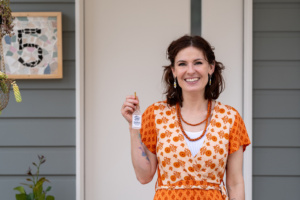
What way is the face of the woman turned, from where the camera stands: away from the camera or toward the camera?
toward the camera

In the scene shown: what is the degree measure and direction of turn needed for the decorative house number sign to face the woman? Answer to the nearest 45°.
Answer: approximately 45° to its left

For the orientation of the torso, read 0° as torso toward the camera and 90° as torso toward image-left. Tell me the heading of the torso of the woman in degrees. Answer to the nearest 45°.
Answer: approximately 0°

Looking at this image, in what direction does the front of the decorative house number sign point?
toward the camera

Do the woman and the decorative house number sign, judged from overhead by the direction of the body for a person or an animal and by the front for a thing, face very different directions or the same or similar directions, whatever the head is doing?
same or similar directions

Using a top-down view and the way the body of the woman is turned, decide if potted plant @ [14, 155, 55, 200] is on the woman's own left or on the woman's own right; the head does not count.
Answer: on the woman's own right

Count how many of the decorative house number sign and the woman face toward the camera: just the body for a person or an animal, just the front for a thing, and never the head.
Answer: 2

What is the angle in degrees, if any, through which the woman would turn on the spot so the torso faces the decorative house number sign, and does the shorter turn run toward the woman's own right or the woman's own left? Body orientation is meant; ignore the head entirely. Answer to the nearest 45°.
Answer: approximately 135° to the woman's own right
